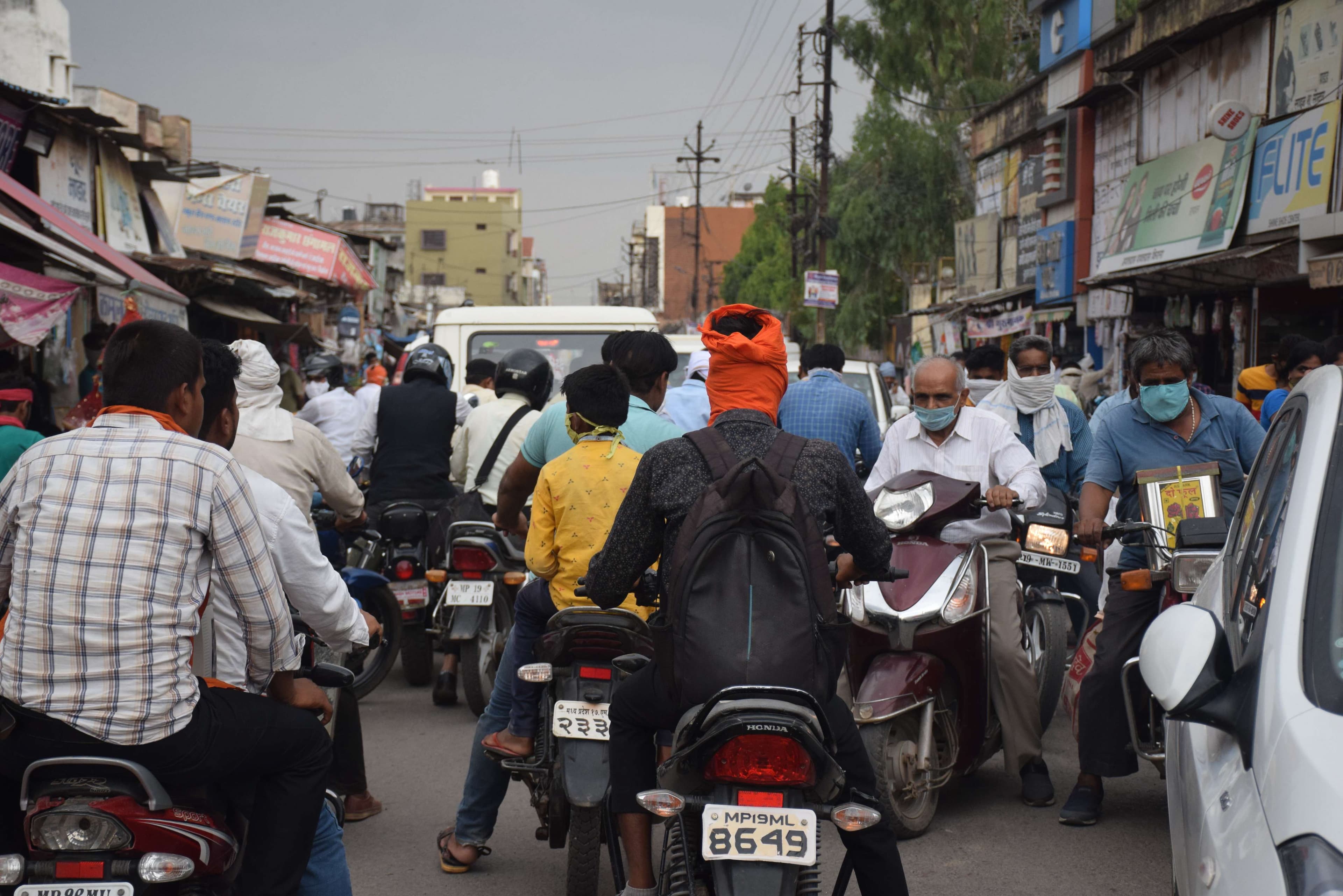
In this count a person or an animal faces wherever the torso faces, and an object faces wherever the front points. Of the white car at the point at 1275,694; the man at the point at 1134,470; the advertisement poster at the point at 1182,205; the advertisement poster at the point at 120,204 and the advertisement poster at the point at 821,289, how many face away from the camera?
0

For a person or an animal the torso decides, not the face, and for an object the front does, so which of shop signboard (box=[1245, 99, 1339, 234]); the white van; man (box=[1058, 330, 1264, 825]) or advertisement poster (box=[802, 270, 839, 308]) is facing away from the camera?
the white van

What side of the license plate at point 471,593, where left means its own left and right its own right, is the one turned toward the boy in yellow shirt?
front

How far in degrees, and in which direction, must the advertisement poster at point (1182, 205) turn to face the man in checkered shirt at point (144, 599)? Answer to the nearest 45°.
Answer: approximately 45° to its left

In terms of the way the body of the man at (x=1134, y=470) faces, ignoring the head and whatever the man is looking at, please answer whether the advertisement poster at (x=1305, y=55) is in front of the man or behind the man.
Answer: behind

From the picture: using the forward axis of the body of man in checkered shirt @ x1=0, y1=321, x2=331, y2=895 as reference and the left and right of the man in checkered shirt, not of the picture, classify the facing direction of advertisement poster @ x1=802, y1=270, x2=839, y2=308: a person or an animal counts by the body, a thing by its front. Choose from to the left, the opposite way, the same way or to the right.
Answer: the opposite way

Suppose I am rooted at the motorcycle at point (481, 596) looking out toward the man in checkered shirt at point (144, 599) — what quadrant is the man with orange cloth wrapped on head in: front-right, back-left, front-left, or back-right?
front-left

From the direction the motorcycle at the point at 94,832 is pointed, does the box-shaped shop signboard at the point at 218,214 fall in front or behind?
in front

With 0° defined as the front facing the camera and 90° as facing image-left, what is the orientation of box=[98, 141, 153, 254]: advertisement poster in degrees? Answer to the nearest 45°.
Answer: approximately 315°

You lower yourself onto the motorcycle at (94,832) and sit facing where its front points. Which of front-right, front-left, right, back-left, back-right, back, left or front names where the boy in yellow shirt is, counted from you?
front

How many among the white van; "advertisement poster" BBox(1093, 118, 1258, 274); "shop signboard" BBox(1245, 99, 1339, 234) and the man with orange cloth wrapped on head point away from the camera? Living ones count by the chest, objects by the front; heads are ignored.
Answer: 2

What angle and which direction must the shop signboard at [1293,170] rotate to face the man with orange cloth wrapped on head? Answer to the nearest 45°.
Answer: approximately 45° to its left

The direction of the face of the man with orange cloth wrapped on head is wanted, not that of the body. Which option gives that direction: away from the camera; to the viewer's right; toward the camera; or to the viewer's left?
away from the camera

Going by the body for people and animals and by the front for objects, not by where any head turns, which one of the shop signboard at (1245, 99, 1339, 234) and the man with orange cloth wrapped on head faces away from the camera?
the man with orange cloth wrapped on head

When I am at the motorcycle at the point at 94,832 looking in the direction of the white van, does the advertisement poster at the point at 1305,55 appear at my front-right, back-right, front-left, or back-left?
front-right

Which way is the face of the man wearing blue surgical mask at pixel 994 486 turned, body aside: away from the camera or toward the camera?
toward the camera

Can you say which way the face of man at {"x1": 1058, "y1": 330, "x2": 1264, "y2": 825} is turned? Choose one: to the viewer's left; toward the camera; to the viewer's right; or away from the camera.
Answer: toward the camera

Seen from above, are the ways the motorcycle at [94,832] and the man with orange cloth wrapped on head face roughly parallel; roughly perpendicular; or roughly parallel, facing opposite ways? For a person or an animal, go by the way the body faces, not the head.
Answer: roughly parallel
